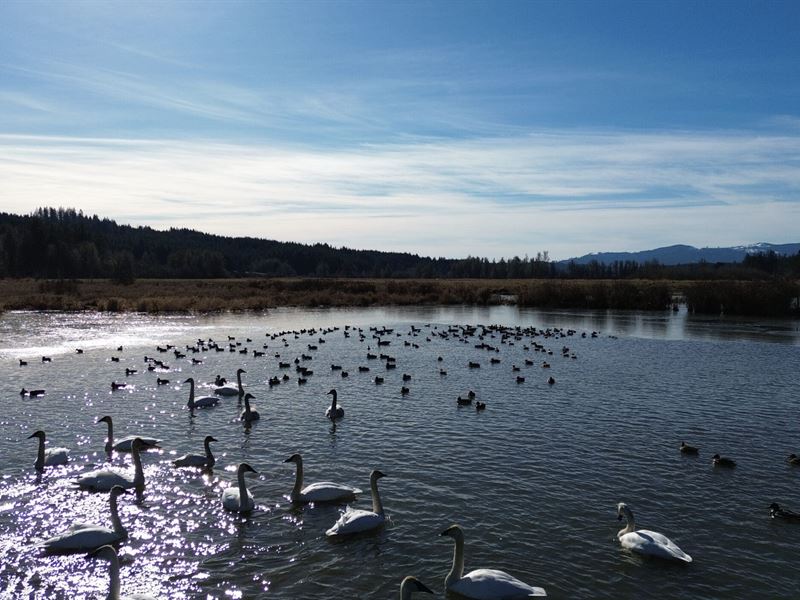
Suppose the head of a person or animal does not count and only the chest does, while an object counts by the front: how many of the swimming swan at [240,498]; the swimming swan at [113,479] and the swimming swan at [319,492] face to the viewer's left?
1

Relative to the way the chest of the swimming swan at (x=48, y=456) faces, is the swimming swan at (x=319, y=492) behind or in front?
behind

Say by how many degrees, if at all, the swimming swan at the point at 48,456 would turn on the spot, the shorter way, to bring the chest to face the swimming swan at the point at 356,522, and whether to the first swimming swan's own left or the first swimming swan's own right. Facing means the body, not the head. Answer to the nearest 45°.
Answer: approximately 135° to the first swimming swan's own left

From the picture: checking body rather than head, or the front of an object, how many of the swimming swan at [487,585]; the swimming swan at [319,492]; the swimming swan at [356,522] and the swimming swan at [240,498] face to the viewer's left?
2

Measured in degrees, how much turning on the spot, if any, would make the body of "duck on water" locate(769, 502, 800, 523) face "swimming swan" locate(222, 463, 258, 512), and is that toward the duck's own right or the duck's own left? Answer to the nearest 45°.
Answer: approximately 45° to the duck's own left

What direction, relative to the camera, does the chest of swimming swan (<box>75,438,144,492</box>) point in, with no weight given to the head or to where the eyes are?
to the viewer's right

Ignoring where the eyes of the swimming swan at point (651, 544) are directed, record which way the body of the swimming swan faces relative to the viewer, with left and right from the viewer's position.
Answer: facing away from the viewer and to the left of the viewer

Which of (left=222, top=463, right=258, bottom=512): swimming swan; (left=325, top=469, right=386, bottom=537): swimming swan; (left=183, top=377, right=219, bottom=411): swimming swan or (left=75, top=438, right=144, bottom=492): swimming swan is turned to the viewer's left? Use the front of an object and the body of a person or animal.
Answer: (left=183, top=377, right=219, bottom=411): swimming swan

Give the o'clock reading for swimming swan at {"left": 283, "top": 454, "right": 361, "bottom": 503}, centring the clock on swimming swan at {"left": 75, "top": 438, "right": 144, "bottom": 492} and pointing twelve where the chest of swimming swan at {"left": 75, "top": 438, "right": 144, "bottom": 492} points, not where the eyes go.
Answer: swimming swan at {"left": 283, "top": 454, "right": 361, "bottom": 503} is roughly at 1 o'clock from swimming swan at {"left": 75, "top": 438, "right": 144, "bottom": 492}.

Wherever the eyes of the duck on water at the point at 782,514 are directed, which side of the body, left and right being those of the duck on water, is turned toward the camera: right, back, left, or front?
left

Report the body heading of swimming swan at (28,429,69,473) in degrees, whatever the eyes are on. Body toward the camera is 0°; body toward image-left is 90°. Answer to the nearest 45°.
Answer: approximately 90°

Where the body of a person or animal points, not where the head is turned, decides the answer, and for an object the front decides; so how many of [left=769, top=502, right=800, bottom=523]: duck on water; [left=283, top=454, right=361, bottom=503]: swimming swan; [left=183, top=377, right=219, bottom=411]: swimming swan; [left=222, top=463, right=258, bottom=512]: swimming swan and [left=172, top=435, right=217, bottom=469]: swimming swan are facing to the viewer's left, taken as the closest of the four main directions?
3

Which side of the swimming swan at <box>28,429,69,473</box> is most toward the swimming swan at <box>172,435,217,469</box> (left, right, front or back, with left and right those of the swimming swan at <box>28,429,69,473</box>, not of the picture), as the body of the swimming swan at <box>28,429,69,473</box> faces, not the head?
back

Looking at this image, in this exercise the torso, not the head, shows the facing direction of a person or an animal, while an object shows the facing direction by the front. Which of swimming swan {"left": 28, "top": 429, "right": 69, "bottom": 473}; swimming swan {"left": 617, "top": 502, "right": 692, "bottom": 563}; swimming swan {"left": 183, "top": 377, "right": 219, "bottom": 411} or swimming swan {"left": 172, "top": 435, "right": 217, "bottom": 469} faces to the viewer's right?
swimming swan {"left": 172, "top": 435, "right": 217, "bottom": 469}

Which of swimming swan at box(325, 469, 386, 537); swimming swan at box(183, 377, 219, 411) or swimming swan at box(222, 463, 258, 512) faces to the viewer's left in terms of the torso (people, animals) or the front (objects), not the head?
swimming swan at box(183, 377, 219, 411)

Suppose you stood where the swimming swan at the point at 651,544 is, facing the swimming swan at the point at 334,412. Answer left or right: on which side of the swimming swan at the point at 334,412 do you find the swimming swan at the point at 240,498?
left

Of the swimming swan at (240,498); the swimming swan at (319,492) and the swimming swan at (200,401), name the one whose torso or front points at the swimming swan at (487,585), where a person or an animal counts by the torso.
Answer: the swimming swan at (240,498)
